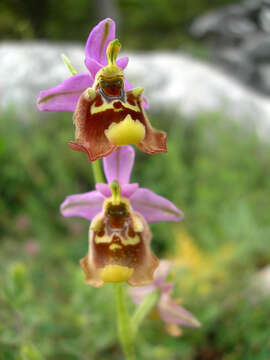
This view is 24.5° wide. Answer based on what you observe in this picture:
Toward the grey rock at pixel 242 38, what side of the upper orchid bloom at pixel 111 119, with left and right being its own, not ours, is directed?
back

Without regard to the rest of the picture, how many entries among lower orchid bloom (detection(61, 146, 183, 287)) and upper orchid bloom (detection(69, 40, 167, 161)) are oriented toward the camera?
2

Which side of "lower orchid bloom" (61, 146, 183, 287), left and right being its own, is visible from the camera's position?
front

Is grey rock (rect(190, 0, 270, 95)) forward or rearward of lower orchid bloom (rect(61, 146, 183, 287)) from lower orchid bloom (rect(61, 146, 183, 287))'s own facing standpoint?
rearward

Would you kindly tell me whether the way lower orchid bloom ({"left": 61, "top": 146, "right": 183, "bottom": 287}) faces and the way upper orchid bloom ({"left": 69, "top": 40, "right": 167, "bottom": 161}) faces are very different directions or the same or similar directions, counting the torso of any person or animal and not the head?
same or similar directions

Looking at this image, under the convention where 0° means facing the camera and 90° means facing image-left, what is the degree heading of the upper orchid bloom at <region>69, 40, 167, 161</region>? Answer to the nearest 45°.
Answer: approximately 0°
